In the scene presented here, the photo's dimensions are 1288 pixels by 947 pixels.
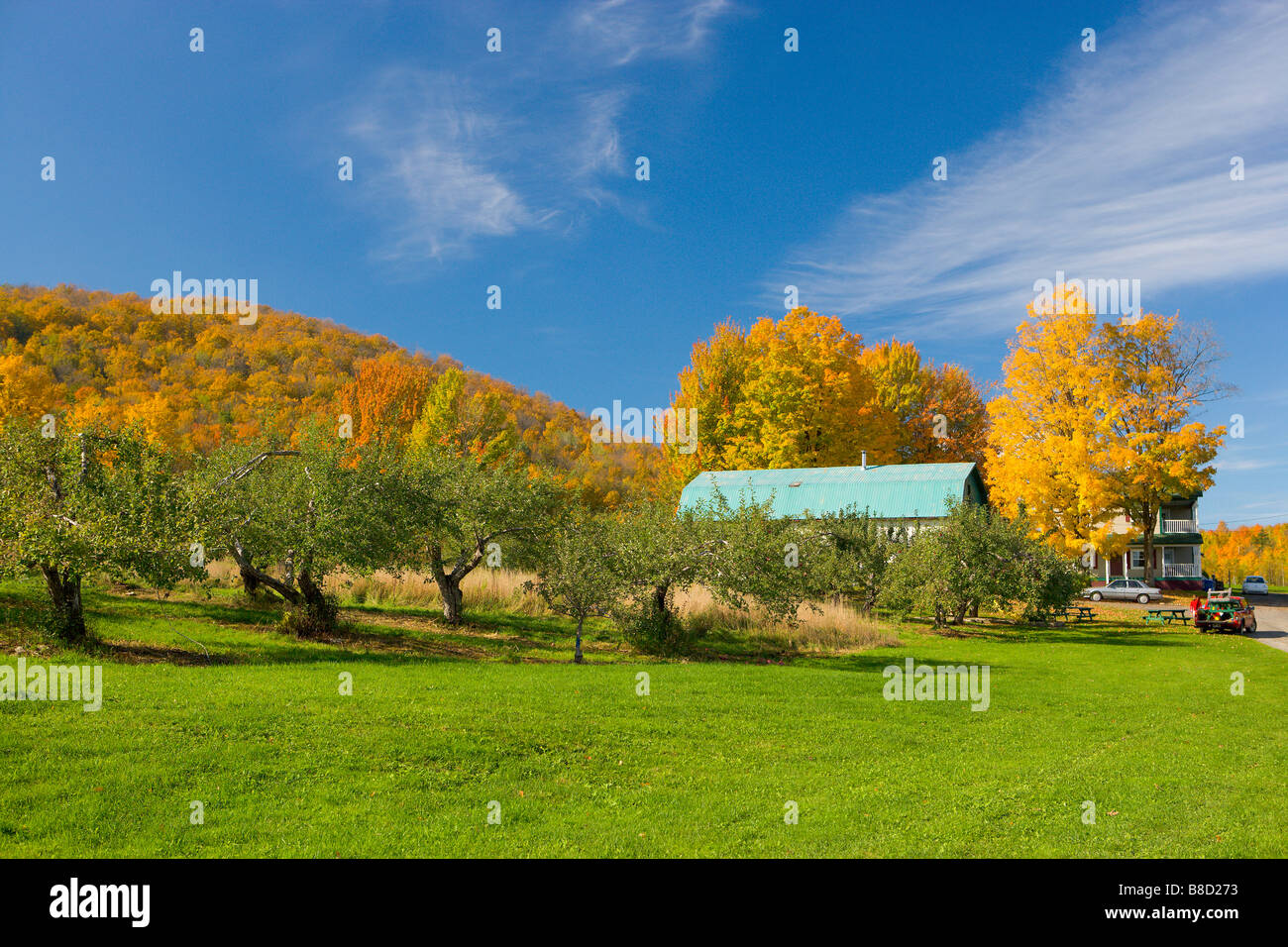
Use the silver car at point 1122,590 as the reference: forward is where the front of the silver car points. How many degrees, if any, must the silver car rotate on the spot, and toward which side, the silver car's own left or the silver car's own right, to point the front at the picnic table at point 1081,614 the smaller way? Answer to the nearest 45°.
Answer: approximately 90° to the silver car's own left

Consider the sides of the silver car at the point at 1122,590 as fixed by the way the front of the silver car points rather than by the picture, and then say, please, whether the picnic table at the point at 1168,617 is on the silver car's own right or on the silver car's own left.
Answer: on the silver car's own left

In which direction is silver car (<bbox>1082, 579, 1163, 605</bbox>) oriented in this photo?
to the viewer's left

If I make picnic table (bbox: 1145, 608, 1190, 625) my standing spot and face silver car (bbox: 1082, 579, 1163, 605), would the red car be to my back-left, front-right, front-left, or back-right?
back-right

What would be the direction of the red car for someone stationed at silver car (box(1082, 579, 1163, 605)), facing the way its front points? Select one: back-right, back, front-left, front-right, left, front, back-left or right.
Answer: left
